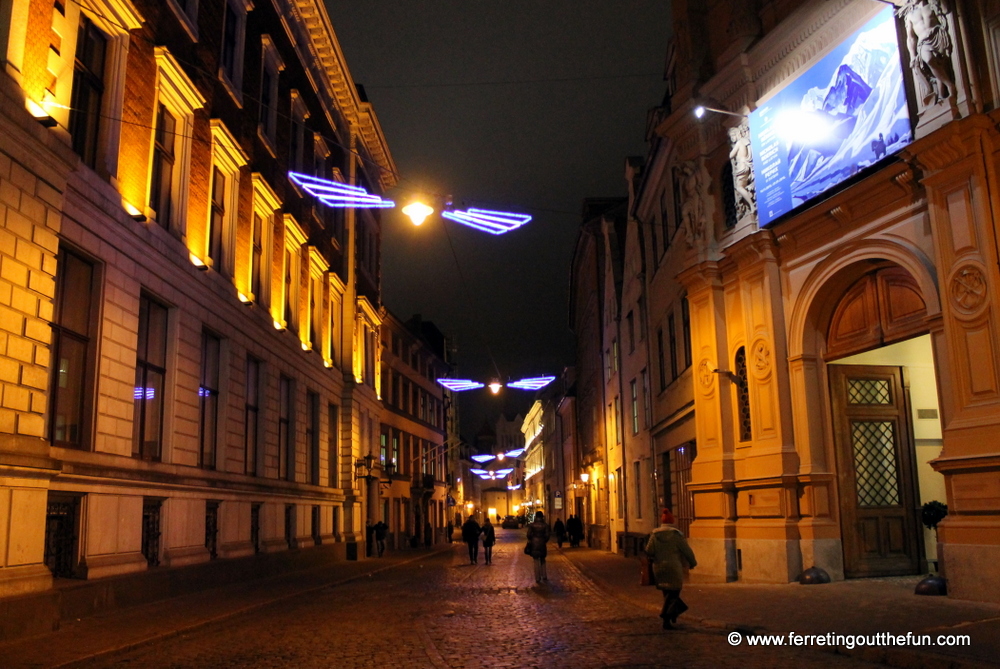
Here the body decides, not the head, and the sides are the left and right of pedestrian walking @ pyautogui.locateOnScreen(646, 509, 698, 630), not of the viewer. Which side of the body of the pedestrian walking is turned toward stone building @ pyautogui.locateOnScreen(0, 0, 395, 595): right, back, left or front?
left

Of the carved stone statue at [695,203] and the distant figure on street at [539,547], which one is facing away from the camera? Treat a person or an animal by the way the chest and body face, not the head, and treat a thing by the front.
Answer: the distant figure on street

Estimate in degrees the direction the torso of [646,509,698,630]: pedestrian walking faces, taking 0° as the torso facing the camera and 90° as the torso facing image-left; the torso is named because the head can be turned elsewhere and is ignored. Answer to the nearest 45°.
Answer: approximately 180°

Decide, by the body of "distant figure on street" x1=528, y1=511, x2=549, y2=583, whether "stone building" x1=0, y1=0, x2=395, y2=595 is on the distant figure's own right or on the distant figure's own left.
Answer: on the distant figure's own left

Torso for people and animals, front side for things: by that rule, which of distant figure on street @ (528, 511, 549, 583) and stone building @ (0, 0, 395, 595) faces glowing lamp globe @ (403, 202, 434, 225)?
the stone building

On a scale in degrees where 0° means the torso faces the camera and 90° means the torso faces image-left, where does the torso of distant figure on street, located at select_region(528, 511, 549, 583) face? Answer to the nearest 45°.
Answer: approximately 180°

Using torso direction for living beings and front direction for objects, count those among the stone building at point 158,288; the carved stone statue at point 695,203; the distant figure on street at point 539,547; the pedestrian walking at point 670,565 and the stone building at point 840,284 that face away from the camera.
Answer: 2

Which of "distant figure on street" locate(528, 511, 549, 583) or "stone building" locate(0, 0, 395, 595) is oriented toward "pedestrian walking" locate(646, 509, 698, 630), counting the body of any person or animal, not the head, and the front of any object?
the stone building

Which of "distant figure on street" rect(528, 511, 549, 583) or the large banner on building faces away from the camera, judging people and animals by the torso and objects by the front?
the distant figure on street

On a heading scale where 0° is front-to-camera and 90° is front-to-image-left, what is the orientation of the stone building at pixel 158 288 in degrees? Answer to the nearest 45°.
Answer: approximately 315°

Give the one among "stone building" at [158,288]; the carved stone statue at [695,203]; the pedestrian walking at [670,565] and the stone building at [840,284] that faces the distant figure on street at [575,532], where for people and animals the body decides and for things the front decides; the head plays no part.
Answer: the pedestrian walking

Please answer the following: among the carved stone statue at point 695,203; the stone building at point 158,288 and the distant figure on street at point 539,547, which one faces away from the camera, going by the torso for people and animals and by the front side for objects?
the distant figure on street
